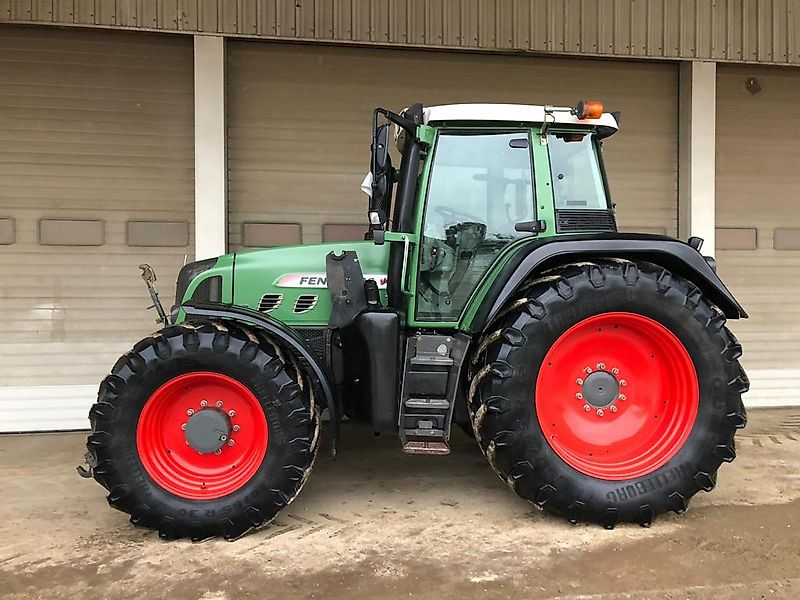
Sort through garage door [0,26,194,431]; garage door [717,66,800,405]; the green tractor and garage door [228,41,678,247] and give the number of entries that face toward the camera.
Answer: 3

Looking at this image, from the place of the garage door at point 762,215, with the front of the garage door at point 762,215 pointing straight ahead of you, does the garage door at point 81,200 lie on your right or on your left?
on your right

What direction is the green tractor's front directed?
to the viewer's left

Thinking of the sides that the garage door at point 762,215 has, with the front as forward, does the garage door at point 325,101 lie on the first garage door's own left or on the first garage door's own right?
on the first garage door's own right

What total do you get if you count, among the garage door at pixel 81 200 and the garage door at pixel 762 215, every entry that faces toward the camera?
2

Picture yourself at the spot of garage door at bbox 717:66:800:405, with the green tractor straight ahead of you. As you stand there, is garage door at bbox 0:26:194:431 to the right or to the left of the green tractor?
right

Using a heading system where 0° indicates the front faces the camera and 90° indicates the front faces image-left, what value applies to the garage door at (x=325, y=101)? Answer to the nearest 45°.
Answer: approximately 0°

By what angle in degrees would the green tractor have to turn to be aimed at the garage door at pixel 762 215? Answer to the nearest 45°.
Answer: approximately 135° to its right

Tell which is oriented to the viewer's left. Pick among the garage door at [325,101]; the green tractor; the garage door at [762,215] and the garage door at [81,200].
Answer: the green tractor
